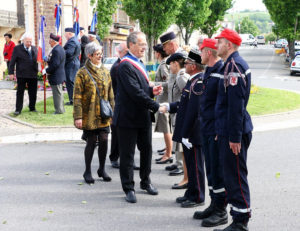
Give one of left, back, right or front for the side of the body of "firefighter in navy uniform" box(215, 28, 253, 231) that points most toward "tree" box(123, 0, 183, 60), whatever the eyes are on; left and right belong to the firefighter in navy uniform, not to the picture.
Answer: right

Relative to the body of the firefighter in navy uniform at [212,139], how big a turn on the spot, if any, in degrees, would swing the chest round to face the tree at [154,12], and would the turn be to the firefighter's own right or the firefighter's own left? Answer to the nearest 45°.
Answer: approximately 90° to the firefighter's own right

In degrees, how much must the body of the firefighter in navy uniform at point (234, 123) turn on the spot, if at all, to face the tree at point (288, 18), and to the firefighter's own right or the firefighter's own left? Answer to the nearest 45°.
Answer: approximately 90° to the firefighter's own right

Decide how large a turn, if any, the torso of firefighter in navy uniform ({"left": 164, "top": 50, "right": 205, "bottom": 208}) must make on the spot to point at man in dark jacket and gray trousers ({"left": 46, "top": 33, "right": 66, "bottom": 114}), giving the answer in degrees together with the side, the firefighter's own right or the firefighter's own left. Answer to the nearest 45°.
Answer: approximately 45° to the firefighter's own right

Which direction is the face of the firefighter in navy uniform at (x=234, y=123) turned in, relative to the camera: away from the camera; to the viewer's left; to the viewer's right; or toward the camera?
to the viewer's left

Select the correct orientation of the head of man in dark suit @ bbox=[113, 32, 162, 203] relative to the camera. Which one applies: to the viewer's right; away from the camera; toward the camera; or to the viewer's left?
to the viewer's right

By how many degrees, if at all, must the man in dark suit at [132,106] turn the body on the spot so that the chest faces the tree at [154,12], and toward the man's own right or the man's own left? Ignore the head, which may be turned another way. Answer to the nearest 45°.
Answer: approximately 135° to the man's own left

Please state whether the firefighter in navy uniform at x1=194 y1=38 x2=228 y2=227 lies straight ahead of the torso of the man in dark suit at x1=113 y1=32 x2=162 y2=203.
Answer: yes

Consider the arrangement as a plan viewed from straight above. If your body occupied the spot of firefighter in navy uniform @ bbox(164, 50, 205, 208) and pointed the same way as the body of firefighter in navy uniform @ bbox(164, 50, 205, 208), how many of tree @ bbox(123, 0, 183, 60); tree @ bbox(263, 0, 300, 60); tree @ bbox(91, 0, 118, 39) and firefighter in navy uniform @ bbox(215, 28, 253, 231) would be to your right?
3

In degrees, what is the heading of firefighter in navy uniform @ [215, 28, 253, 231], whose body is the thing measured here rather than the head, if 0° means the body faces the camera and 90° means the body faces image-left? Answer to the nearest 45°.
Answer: approximately 90°

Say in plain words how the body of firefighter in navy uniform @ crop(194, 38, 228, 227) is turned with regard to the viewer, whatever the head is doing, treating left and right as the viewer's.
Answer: facing to the left of the viewer

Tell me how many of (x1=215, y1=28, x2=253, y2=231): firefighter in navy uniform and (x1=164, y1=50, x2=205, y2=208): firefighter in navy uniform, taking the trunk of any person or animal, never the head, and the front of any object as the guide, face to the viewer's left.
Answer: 2

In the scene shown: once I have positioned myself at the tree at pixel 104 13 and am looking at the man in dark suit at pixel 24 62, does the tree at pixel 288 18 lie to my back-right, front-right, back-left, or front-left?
back-left

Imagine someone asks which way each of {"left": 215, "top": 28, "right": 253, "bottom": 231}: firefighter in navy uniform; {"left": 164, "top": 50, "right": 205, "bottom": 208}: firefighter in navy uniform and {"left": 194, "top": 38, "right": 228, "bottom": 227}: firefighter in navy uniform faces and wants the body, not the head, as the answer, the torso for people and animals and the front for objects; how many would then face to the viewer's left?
3

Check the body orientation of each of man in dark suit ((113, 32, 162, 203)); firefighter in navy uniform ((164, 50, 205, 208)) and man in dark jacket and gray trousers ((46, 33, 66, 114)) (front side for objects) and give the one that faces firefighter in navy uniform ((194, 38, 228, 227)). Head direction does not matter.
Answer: man in dark suit ((113, 32, 162, 203))

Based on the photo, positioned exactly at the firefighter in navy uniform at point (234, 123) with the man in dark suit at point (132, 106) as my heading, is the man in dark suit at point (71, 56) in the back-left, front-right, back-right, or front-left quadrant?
front-right

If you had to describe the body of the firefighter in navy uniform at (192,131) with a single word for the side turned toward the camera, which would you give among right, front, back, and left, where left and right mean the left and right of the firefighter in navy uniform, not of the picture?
left
